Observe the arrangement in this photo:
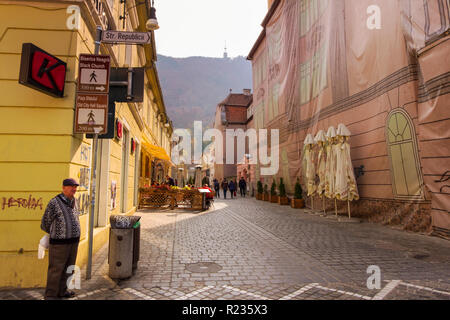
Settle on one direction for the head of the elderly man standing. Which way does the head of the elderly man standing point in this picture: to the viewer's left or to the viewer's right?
to the viewer's right

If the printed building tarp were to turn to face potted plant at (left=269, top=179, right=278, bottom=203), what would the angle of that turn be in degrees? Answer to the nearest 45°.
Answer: approximately 90° to its right

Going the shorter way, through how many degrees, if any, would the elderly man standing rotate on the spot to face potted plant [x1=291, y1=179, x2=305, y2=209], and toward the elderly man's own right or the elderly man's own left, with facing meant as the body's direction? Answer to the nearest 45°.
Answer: approximately 90° to the elderly man's own left

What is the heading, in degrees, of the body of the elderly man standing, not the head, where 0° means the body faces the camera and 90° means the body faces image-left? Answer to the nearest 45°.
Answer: approximately 315°

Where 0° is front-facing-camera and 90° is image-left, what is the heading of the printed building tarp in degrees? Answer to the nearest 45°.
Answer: approximately 45°

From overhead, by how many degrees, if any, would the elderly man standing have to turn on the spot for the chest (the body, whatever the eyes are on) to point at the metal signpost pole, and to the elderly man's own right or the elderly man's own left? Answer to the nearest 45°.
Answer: approximately 90° to the elderly man's own left

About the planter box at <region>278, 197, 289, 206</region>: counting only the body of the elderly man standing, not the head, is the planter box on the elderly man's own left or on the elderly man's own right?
on the elderly man's own left

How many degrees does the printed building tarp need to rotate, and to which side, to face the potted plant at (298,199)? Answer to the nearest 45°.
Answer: approximately 90° to its right

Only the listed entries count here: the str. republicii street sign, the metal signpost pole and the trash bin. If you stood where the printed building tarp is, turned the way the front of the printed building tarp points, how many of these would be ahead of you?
3
